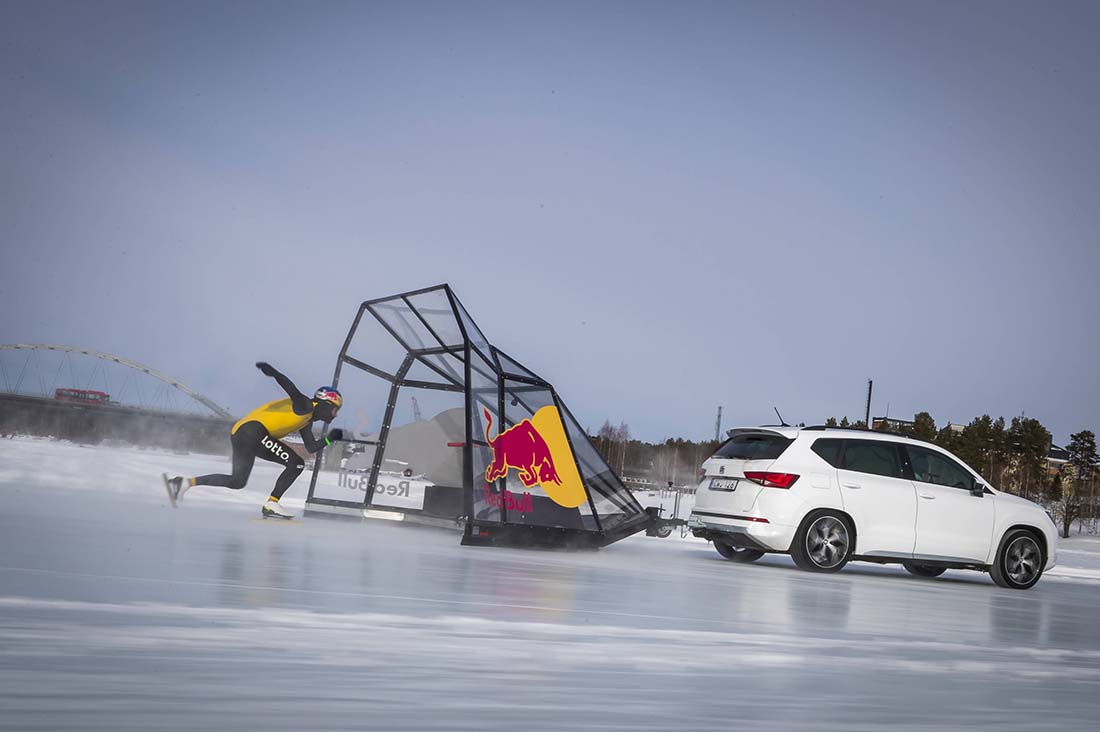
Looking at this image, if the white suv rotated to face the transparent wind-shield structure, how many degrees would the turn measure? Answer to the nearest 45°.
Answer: approximately 135° to its left

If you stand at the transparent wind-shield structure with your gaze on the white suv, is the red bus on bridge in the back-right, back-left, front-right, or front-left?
back-left

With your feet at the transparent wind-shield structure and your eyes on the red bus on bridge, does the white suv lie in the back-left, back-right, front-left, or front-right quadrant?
back-right

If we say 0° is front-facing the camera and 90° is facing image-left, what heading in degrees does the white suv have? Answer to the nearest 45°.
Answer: approximately 225°

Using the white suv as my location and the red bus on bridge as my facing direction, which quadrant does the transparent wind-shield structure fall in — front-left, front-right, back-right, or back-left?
front-left
